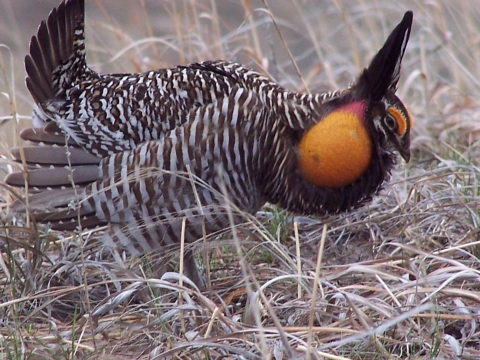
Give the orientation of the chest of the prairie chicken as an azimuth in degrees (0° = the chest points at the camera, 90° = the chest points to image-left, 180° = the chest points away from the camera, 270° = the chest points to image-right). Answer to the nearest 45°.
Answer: approximately 270°
